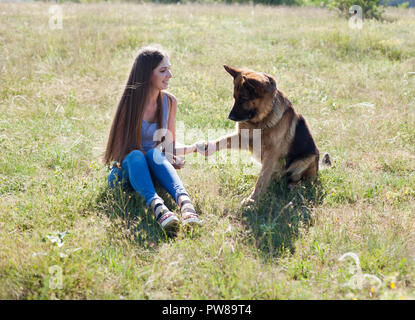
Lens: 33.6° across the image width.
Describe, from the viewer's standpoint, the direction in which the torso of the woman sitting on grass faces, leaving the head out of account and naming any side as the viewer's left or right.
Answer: facing the viewer and to the right of the viewer

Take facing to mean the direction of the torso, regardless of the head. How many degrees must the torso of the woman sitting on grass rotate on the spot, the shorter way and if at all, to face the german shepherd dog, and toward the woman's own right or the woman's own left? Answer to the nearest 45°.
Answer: approximately 45° to the woman's own left

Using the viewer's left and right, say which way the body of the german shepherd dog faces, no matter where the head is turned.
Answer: facing the viewer and to the left of the viewer

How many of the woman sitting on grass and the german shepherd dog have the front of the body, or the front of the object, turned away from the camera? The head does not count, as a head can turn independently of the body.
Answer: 0

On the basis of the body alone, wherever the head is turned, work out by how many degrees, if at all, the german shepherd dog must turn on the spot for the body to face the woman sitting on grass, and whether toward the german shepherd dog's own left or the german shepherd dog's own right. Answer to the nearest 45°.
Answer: approximately 45° to the german shepherd dog's own right

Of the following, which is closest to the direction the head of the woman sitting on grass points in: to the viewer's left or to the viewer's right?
to the viewer's right
